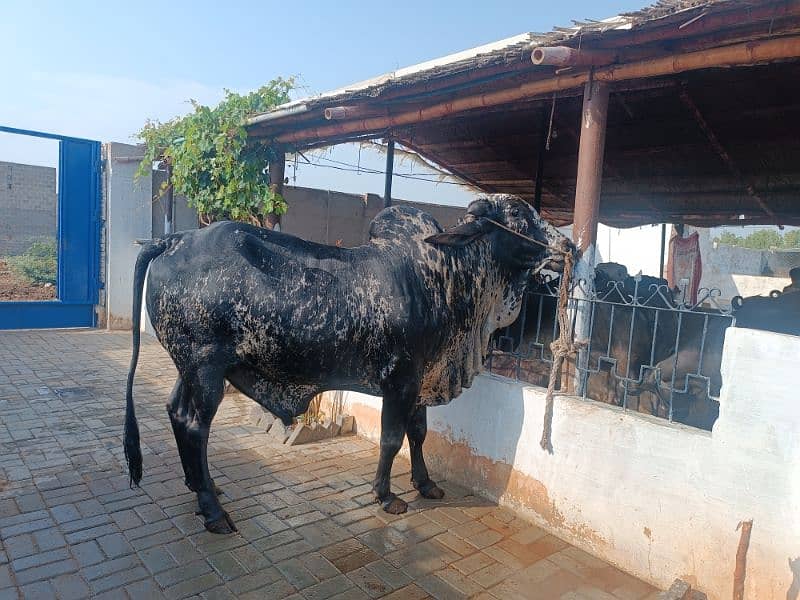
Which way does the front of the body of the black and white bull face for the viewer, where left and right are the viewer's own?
facing to the right of the viewer

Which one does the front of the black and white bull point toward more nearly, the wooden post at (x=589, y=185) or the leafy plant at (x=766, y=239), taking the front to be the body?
the wooden post

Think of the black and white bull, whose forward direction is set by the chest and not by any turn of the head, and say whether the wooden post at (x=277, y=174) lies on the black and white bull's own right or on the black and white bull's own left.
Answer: on the black and white bull's own left

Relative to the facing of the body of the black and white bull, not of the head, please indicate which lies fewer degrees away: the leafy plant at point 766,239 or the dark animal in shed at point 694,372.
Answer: the dark animal in shed

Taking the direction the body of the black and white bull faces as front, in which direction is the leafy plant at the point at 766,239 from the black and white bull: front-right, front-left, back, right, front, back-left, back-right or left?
front-left

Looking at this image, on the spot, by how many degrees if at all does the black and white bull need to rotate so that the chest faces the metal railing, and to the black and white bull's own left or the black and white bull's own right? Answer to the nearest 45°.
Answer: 0° — it already faces it

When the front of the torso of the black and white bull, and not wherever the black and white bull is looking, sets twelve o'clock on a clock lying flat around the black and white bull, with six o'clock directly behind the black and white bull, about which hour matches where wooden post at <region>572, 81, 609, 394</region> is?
The wooden post is roughly at 12 o'clock from the black and white bull.

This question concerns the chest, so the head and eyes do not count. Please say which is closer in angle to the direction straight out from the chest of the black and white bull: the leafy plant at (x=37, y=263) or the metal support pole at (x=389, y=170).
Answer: the metal support pole

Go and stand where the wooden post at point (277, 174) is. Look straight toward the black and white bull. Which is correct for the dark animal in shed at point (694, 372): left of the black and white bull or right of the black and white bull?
left

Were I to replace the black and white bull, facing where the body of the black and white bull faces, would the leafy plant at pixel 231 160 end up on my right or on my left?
on my left

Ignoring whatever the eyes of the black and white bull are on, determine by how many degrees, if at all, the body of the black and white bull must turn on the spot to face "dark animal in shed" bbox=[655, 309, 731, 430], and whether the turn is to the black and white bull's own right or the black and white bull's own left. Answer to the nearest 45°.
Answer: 0° — it already faces it

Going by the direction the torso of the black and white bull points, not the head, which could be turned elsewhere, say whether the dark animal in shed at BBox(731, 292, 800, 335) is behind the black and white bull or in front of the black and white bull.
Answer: in front

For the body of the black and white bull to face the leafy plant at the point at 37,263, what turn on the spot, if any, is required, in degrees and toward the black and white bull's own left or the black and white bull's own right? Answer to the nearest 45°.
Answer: approximately 135° to the black and white bull's own left
